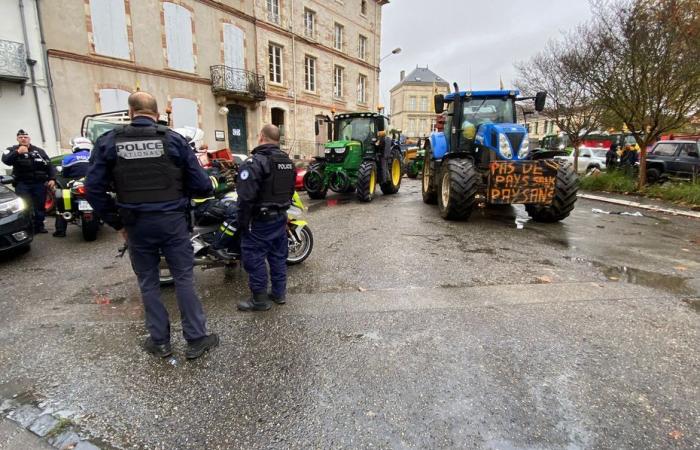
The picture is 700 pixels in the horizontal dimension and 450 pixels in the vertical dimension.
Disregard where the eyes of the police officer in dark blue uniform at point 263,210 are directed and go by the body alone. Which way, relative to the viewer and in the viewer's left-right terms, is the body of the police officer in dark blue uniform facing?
facing away from the viewer and to the left of the viewer

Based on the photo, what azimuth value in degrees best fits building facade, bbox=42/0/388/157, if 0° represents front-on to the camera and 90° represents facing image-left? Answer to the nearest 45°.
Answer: approximately 315°

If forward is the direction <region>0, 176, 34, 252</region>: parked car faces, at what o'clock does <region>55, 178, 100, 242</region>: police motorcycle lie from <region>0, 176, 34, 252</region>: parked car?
The police motorcycle is roughly at 9 o'clock from the parked car.

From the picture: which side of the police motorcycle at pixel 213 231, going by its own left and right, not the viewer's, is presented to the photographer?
right

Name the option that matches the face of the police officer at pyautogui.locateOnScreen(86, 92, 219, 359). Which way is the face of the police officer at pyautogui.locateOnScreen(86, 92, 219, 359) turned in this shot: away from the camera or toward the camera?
away from the camera

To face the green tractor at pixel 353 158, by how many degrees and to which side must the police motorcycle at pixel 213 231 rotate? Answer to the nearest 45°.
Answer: approximately 45° to its left

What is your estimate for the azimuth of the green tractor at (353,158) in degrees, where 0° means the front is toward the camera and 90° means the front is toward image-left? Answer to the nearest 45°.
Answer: approximately 45°

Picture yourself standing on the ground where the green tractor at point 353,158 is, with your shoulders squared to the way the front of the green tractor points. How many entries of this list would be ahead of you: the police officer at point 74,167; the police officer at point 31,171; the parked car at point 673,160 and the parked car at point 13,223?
3

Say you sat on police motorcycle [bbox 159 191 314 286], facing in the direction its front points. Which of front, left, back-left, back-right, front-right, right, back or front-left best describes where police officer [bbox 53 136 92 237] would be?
back-left

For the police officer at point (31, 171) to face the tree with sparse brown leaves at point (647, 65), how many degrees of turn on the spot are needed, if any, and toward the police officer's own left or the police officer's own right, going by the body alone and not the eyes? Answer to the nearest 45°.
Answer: approximately 90° to the police officer's own left
